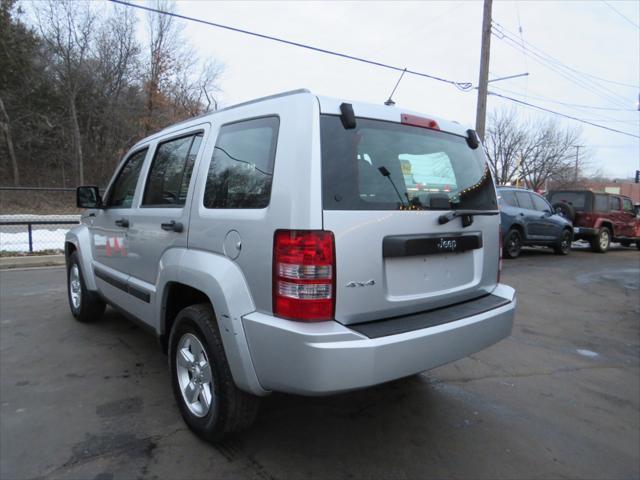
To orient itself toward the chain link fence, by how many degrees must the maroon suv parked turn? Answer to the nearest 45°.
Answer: approximately 180°

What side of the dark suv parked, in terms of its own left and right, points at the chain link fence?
back

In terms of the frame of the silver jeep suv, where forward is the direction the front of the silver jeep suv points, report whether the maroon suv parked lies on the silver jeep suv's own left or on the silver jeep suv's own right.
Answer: on the silver jeep suv's own right

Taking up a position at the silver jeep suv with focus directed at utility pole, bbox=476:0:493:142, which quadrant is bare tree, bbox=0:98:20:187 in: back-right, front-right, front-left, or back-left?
front-left

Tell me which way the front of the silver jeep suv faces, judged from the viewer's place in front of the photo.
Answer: facing away from the viewer and to the left of the viewer

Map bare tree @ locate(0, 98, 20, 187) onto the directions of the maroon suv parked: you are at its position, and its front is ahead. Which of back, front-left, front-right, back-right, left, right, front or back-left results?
back-left

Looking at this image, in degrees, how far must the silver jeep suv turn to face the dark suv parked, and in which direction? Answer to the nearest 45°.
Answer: approximately 90° to its right

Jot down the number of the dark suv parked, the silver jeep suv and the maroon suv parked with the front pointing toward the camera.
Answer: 0

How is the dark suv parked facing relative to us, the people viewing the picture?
facing away from the viewer and to the right of the viewer

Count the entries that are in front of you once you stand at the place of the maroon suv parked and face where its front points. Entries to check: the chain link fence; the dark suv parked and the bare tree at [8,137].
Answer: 0

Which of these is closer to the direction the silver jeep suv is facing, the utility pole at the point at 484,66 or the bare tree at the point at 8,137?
the bare tree

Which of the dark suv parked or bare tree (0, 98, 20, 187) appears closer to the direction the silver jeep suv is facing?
the bare tree

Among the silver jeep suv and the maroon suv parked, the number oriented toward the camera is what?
0

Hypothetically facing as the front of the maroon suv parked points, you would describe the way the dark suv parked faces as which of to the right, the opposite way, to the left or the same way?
the same way

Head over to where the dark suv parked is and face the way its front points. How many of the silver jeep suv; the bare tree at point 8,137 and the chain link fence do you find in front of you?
0

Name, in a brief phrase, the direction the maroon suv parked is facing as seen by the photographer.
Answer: facing away from the viewer and to the right of the viewer
